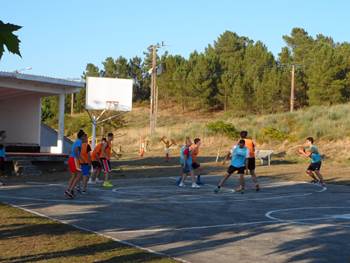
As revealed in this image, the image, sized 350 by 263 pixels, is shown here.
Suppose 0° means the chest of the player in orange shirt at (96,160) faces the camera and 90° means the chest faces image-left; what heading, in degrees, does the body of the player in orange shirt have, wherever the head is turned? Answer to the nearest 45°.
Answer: approximately 270°

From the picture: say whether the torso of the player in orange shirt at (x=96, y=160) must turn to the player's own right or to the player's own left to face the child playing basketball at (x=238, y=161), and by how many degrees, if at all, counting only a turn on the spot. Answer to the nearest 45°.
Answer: approximately 45° to the player's own right

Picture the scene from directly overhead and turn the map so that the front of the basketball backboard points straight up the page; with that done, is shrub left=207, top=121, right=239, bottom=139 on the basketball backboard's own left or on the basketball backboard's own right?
on the basketball backboard's own left

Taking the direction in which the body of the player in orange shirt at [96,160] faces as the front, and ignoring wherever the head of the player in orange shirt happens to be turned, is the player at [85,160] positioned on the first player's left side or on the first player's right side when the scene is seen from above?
on the first player's right side

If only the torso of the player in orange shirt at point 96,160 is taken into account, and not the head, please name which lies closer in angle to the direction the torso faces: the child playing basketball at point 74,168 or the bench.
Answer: the bench

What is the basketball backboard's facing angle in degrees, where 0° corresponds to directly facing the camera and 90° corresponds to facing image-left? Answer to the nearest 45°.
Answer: approximately 315°

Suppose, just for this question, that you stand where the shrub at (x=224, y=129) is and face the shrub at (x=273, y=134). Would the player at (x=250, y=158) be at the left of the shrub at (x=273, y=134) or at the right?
right
